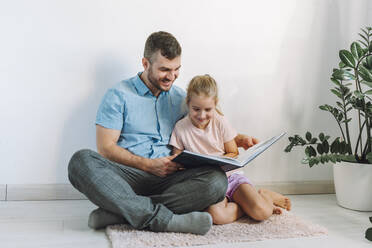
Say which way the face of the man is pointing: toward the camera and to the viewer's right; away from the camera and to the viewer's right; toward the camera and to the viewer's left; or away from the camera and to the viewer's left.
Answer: toward the camera and to the viewer's right

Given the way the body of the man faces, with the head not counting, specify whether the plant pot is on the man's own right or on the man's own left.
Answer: on the man's own left

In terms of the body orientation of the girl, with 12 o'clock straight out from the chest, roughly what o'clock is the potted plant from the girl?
The potted plant is roughly at 8 o'clock from the girl.

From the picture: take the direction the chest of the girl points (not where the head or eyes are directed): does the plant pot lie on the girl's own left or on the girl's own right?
on the girl's own left

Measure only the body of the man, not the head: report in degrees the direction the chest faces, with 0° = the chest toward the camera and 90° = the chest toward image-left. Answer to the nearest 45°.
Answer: approximately 315°

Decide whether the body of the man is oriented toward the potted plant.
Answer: no

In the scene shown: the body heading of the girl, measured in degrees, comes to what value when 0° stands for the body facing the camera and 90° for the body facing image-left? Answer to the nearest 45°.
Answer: approximately 0°
